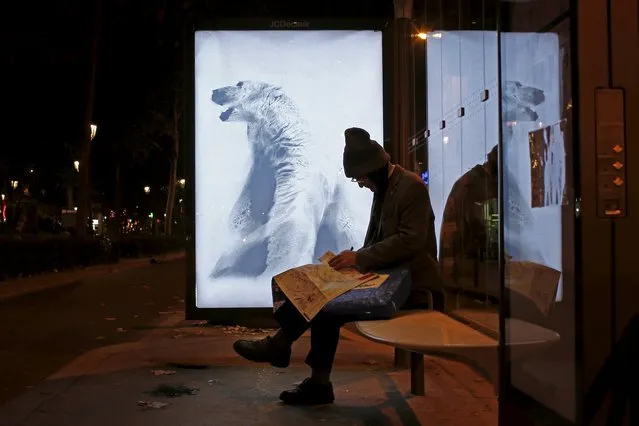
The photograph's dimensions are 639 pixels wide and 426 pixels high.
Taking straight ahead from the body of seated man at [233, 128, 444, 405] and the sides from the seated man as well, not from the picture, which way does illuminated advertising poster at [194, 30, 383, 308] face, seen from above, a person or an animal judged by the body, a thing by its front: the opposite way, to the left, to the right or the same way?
to the left

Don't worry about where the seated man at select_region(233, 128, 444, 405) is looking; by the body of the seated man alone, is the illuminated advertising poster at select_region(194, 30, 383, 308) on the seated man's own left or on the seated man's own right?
on the seated man's own right

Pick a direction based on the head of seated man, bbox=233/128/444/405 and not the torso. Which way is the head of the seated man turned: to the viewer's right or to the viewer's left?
to the viewer's left

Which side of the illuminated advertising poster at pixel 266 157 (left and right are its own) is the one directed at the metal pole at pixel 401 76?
left

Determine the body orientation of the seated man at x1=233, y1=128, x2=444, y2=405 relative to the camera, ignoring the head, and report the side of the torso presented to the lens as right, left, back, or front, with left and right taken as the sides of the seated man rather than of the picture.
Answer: left

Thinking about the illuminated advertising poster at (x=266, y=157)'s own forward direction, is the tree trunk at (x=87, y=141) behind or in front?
behind

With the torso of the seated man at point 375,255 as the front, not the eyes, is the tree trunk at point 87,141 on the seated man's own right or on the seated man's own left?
on the seated man's own right

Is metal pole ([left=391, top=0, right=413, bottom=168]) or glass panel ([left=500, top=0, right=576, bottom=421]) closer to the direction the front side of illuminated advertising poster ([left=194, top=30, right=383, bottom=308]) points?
the glass panel

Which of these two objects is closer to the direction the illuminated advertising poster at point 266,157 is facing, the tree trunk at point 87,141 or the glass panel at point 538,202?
the glass panel

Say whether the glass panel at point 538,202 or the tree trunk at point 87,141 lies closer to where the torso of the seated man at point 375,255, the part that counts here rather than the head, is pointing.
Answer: the tree trunk

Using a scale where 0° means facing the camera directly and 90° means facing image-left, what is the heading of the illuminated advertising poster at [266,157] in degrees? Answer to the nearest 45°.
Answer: approximately 0°
